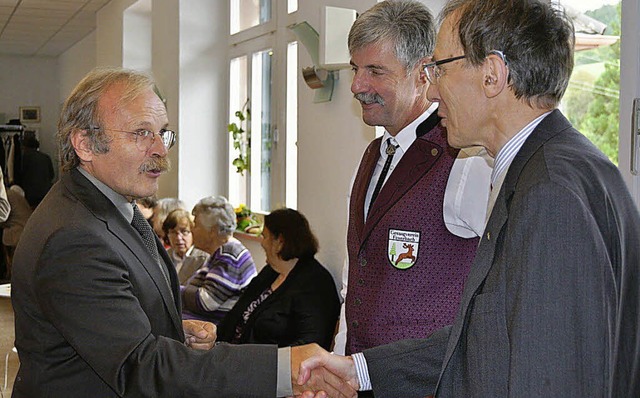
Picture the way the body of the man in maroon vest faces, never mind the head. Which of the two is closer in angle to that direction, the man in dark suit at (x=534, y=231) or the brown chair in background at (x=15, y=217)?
the man in dark suit

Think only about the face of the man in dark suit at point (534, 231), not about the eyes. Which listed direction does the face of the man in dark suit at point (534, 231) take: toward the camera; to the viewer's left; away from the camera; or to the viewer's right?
to the viewer's left

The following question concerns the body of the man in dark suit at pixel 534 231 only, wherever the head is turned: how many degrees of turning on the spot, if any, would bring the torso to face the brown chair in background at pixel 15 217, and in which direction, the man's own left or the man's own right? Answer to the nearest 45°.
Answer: approximately 45° to the man's own right

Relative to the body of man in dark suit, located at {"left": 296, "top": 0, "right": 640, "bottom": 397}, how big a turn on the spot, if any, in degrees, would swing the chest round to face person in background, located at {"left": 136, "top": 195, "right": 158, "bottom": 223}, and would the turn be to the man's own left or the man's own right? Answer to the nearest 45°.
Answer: approximately 45° to the man's own right

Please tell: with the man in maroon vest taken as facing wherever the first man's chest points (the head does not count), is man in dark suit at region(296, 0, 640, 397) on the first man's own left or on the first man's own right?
on the first man's own left

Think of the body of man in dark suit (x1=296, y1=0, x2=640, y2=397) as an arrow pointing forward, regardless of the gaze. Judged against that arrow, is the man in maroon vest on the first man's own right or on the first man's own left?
on the first man's own right

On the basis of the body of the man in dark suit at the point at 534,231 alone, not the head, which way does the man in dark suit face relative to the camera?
to the viewer's left

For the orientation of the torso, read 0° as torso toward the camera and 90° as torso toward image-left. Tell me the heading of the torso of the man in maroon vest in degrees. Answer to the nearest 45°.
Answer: approximately 45°

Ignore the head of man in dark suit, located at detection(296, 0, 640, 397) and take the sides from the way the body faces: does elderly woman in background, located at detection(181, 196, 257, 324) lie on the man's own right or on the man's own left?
on the man's own right

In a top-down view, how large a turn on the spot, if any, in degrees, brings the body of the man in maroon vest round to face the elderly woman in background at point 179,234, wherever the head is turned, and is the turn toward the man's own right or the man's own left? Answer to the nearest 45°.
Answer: approximately 90° to the man's own right
